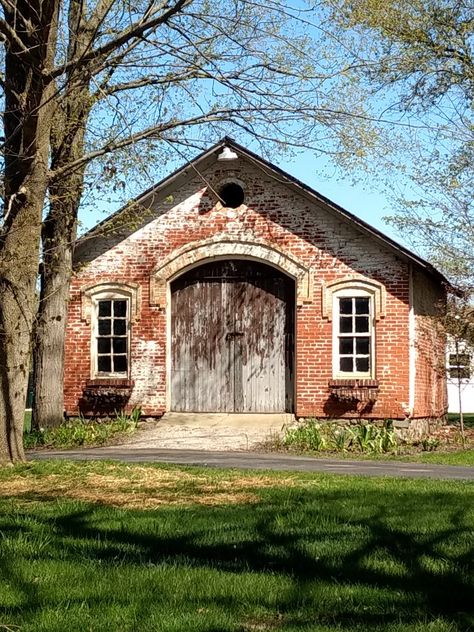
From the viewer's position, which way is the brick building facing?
facing the viewer

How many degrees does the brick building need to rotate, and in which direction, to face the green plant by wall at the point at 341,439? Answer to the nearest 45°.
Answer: approximately 45° to its left

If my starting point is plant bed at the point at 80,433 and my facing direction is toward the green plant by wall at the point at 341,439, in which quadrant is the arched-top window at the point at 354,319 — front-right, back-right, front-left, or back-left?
front-left

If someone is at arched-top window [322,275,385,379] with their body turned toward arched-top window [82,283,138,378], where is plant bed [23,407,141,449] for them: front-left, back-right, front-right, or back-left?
front-left
